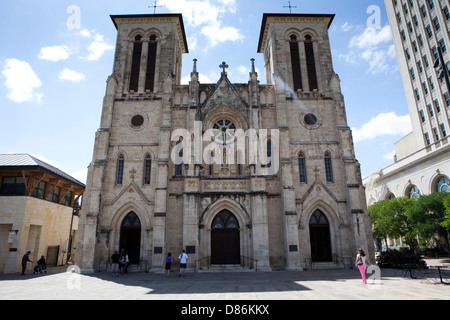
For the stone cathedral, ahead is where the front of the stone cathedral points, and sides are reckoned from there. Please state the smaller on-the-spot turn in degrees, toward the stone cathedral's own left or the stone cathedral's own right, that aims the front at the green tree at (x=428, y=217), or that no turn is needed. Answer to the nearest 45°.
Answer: approximately 90° to the stone cathedral's own left

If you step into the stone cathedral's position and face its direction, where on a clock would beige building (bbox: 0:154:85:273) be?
The beige building is roughly at 3 o'clock from the stone cathedral.

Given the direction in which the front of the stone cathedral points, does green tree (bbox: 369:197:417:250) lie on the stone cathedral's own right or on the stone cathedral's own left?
on the stone cathedral's own left

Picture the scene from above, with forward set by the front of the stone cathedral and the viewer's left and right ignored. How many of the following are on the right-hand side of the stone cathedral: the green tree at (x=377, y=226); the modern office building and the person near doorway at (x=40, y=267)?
1

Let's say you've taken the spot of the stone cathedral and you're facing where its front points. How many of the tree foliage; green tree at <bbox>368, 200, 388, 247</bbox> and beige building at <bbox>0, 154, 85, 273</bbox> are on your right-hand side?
1

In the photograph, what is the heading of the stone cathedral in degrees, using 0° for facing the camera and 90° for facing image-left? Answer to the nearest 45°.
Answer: approximately 0°

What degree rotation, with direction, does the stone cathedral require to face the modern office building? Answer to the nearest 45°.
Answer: approximately 135° to its left

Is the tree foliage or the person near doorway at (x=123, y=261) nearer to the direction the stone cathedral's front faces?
the person near doorway

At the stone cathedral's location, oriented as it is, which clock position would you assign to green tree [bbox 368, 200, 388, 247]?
The green tree is roughly at 8 o'clock from the stone cathedral.

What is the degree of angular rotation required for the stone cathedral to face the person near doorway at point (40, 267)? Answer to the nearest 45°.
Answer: approximately 90° to its right
